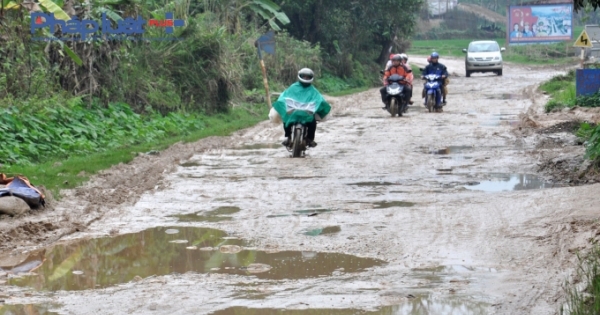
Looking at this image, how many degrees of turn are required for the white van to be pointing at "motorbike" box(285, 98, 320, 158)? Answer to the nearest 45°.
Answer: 0° — it already faces it

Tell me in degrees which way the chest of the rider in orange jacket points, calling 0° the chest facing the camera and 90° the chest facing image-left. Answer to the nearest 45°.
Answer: approximately 0°

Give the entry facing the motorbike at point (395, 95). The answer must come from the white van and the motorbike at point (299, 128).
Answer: the white van

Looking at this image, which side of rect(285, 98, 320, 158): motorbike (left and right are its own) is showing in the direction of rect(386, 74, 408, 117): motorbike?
back

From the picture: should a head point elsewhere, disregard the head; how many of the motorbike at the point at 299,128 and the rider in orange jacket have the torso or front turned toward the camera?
2

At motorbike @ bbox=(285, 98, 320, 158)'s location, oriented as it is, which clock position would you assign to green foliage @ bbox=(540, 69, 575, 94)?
The green foliage is roughly at 7 o'clock from the motorbike.

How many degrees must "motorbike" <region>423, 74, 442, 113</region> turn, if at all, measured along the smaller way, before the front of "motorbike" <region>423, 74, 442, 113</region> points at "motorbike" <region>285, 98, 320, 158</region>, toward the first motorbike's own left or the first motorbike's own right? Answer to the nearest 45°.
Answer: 0° — it already faces it
